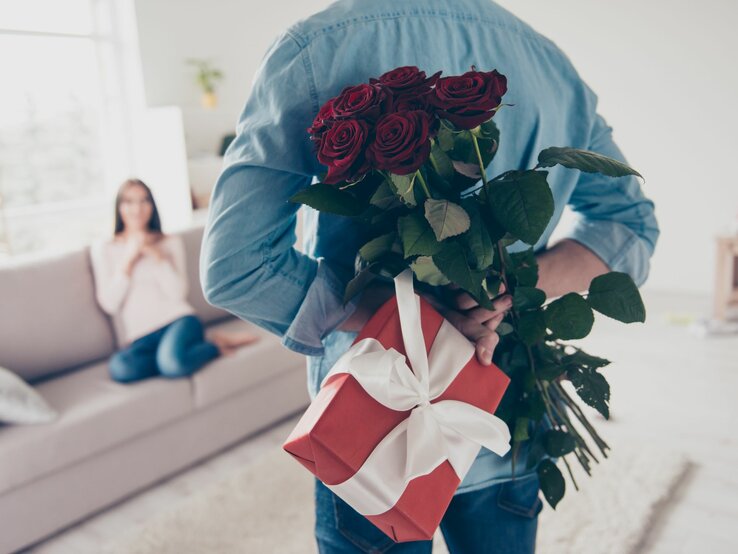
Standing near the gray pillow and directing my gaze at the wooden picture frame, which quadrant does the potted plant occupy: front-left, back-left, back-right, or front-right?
front-left

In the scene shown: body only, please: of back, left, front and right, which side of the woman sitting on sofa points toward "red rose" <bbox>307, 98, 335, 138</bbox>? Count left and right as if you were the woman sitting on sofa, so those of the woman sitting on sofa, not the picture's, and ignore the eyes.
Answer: front

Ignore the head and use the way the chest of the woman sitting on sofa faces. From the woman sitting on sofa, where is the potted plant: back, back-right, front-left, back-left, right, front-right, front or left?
back

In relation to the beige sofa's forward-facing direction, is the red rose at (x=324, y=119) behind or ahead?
ahead

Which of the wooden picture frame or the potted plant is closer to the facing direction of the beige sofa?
the wooden picture frame

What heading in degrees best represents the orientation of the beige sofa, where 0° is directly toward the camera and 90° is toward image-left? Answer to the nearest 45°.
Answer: approximately 315°

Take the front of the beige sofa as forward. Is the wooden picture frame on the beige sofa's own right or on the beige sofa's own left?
on the beige sofa's own left

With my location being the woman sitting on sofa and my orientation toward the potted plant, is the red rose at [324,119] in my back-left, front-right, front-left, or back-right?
back-right

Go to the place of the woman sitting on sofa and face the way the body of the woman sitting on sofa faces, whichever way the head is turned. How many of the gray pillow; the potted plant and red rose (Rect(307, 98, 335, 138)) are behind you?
1

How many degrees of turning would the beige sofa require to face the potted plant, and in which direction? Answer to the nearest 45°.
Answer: approximately 135° to its left

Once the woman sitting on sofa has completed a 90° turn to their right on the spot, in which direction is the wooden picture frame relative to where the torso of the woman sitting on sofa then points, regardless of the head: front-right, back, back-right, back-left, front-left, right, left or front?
back

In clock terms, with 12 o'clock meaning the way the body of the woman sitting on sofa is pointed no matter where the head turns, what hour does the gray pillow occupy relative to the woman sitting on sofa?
The gray pillow is roughly at 1 o'clock from the woman sitting on sofa.

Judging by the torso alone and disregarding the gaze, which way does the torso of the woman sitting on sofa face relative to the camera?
toward the camera

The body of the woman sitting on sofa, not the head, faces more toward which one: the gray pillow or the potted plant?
the gray pillow
